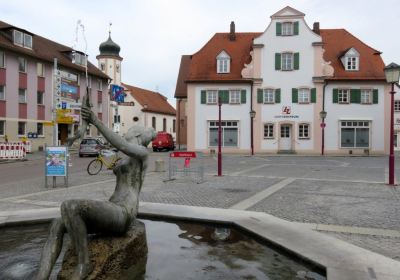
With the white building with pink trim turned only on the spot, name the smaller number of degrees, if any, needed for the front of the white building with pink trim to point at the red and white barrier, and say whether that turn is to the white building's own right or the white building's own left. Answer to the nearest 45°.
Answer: approximately 45° to the white building's own right

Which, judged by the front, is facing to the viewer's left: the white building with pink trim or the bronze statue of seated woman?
the bronze statue of seated woman

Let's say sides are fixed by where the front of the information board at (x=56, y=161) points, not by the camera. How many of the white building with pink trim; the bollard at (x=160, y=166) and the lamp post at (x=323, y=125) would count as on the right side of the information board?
0

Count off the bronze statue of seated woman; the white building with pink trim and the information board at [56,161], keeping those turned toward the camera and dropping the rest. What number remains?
2

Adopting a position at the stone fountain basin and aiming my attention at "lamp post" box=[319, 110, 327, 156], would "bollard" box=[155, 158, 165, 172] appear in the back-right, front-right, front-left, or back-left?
front-left

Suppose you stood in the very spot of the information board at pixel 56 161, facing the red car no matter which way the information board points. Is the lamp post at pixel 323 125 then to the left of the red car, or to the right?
right

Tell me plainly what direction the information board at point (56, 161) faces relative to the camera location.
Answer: facing the viewer

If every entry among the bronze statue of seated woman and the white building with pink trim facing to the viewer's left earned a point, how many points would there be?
1

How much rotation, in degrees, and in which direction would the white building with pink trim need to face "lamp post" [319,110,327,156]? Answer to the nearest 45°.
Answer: approximately 90° to its left

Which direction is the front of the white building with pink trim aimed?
toward the camera

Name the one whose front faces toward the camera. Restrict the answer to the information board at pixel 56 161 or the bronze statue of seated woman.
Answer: the information board

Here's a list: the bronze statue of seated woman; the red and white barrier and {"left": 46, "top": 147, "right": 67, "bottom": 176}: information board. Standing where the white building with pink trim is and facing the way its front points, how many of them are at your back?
0

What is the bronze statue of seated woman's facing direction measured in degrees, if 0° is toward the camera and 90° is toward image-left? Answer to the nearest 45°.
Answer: approximately 90°
